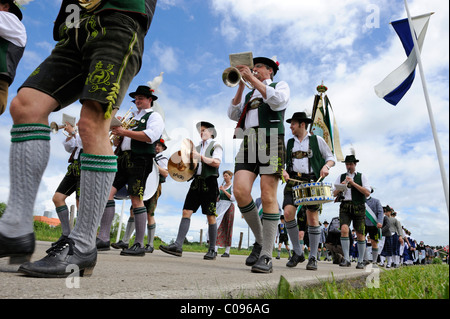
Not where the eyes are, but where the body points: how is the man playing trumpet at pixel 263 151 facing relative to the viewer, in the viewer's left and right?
facing the viewer and to the left of the viewer

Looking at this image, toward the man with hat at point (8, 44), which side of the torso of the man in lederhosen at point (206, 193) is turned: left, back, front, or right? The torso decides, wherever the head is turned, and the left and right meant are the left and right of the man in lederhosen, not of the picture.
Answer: front

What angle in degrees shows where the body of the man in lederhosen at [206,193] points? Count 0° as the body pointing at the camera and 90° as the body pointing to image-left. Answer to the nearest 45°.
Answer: approximately 45°

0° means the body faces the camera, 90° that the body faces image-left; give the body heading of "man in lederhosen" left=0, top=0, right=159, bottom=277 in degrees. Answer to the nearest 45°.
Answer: approximately 45°

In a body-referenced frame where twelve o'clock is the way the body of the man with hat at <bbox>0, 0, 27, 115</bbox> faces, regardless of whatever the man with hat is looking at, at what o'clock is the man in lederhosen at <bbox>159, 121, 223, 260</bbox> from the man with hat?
The man in lederhosen is roughly at 5 o'clock from the man with hat.

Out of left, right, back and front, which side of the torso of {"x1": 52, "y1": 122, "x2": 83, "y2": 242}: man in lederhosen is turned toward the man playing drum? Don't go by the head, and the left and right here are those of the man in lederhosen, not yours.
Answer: left

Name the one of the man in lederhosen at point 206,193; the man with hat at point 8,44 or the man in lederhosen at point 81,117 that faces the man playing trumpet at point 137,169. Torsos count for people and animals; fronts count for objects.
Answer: the man in lederhosen at point 206,193

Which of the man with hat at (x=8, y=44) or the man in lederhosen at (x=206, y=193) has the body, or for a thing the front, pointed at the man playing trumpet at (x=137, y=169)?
the man in lederhosen

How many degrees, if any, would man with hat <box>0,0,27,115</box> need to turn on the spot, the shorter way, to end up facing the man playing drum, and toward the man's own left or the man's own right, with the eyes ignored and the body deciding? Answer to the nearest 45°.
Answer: approximately 180°

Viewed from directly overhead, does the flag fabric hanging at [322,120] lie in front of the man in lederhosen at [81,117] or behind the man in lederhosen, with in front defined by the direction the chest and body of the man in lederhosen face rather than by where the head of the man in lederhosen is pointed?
behind

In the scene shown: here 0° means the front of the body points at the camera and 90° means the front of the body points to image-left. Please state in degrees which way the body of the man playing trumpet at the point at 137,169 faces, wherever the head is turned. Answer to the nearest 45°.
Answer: approximately 45°

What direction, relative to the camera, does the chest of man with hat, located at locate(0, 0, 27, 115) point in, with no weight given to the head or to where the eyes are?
to the viewer's left
